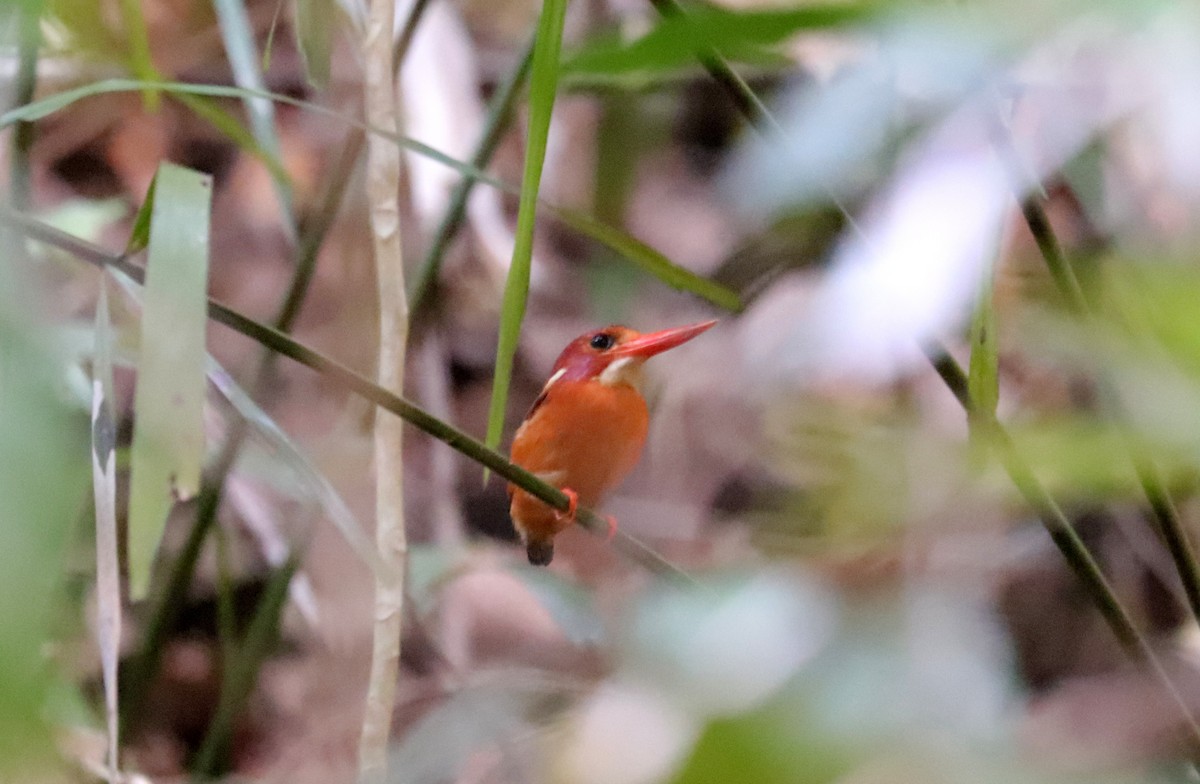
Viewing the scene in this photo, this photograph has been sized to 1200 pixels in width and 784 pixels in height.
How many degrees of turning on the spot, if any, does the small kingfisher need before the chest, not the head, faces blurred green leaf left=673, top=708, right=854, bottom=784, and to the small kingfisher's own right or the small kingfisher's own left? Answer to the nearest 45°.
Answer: approximately 45° to the small kingfisher's own right

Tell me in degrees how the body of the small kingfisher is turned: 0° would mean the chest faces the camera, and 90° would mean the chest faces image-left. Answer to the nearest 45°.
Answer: approximately 315°

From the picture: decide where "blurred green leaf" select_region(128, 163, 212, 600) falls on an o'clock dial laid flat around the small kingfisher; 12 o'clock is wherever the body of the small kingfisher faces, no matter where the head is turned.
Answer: The blurred green leaf is roughly at 4 o'clock from the small kingfisher.
